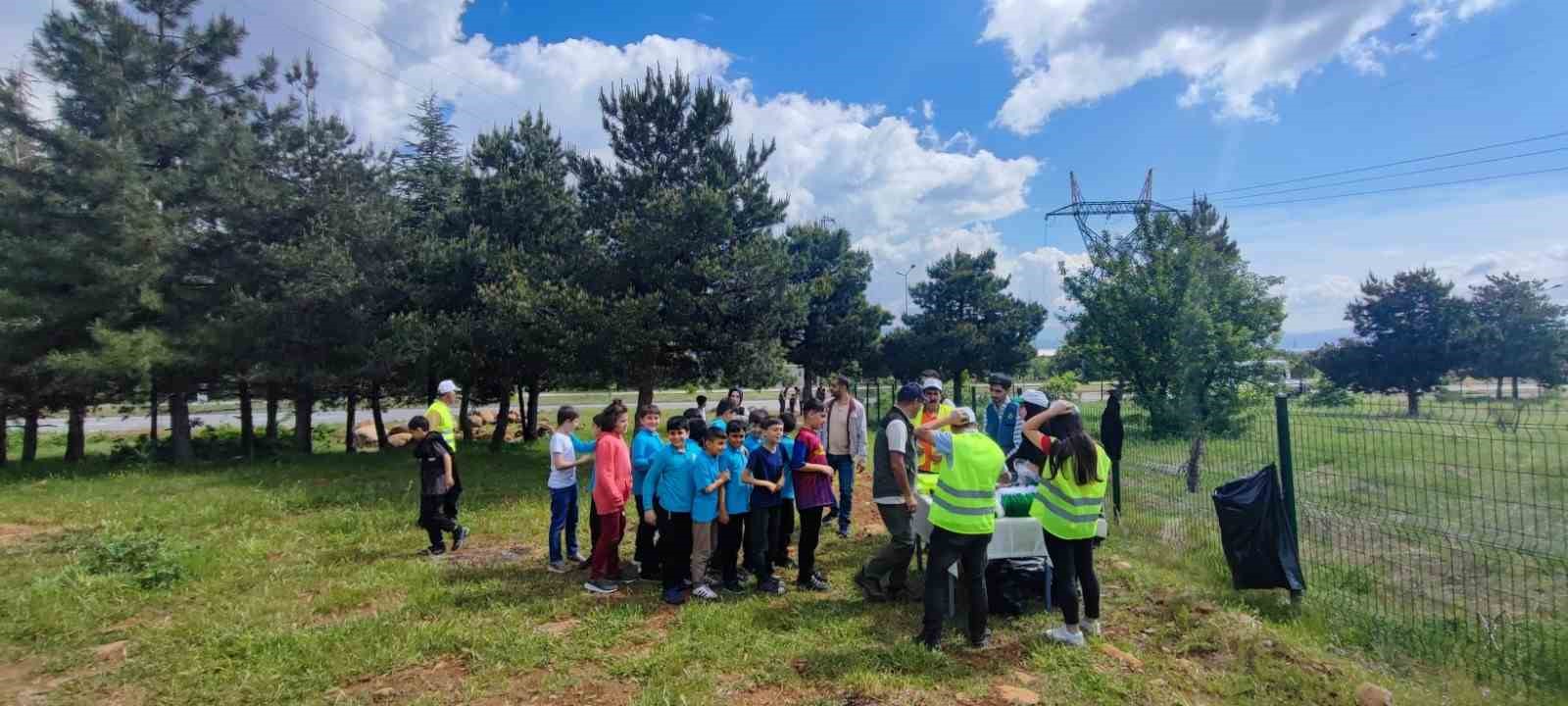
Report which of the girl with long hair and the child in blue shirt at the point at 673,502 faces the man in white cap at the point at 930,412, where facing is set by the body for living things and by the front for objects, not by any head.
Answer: the girl with long hair

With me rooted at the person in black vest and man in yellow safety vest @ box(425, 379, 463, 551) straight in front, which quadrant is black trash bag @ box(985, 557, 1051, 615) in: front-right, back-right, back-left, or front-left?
back-right

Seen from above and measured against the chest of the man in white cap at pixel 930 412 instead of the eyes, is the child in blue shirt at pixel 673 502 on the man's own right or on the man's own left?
on the man's own right

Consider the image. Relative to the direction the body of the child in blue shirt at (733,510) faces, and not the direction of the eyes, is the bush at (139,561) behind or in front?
behind

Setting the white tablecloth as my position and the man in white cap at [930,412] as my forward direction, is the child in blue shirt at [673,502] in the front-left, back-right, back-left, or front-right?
front-left

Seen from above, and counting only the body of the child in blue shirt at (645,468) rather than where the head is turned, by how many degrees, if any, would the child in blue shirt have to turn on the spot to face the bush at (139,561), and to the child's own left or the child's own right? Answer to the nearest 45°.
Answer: approximately 135° to the child's own right

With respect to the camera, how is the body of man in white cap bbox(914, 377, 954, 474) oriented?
toward the camera

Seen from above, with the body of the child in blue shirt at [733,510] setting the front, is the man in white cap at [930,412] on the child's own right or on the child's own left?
on the child's own left

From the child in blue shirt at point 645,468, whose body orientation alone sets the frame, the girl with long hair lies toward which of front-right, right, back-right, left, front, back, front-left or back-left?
front

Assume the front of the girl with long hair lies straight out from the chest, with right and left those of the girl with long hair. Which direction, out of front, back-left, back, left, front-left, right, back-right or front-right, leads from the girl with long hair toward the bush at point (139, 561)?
front-left

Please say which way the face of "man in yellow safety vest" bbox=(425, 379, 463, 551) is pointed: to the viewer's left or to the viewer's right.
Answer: to the viewer's right

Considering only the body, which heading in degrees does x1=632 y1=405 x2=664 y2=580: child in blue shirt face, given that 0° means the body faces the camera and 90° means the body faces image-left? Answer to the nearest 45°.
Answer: approximately 315°

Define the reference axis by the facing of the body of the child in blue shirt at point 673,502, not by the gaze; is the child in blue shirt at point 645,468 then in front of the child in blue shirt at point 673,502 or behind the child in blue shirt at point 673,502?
behind

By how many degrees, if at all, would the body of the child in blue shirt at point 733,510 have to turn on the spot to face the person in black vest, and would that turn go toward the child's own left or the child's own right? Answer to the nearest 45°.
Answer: approximately 45° to the child's own left
